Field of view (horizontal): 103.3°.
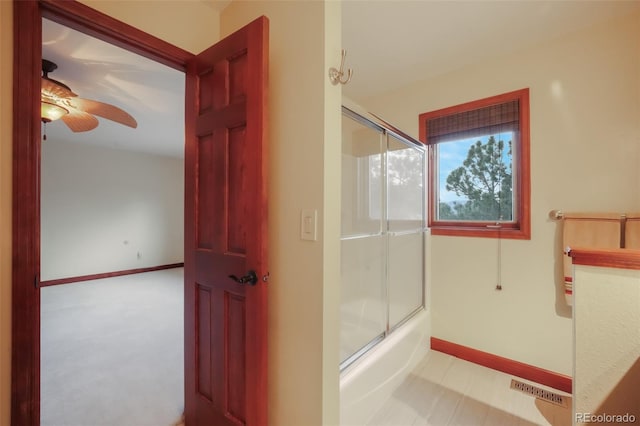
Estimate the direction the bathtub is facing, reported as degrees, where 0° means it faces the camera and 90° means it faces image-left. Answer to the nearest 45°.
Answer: approximately 315°

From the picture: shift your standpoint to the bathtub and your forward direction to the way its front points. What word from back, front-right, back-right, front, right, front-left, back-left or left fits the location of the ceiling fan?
back-right

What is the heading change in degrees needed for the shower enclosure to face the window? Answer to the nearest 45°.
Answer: approximately 90° to its left

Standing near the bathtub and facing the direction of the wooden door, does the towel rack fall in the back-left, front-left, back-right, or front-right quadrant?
back-left

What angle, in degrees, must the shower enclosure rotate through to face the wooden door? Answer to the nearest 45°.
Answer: approximately 90° to its right

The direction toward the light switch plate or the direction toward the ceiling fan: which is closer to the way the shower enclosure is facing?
the light switch plate

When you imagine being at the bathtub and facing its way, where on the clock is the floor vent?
The floor vent is roughly at 10 o'clock from the bathtub.

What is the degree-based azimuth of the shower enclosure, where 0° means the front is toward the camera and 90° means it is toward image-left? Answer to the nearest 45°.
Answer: approximately 315°
